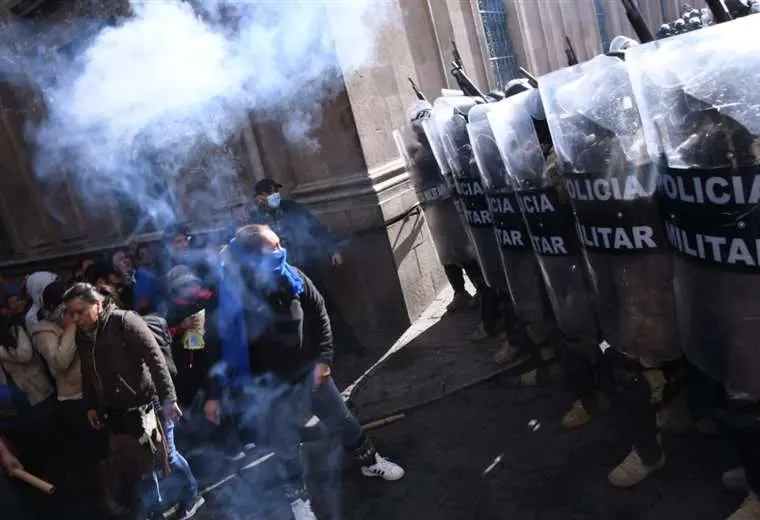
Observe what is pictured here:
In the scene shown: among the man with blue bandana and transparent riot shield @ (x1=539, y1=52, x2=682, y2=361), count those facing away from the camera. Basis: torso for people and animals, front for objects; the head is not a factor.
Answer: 0

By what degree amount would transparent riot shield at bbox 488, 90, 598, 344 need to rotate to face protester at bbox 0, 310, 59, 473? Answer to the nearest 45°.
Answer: approximately 45° to its right

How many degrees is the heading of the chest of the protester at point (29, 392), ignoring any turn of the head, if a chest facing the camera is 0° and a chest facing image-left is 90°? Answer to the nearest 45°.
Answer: approximately 45°

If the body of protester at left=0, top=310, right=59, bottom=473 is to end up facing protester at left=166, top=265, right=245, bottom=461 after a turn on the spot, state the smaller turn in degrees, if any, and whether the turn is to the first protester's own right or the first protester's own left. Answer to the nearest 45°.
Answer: approximately 90° to the first protester's own left

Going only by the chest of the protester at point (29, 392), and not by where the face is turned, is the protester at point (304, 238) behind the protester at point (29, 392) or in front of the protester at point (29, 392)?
behind

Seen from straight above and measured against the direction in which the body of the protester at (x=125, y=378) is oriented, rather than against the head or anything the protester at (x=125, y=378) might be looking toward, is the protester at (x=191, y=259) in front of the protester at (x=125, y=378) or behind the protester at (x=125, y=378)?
behind

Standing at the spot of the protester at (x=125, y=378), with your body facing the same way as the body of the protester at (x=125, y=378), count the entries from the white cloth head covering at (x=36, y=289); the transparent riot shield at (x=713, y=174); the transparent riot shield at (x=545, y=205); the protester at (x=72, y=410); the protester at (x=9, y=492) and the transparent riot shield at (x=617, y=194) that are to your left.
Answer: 3

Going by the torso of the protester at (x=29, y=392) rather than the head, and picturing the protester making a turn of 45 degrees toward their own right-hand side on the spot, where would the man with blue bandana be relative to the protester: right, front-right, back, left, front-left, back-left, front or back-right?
back-left

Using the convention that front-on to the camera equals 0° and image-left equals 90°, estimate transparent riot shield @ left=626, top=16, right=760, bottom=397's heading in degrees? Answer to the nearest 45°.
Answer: approximately 45°
